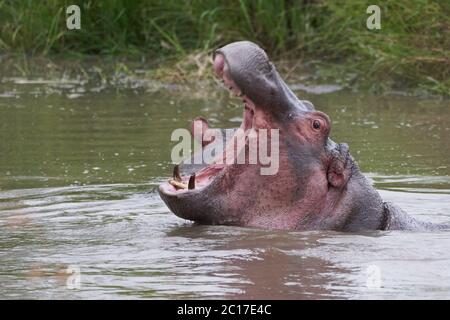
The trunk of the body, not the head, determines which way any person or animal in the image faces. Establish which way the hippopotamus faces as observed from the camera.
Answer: facing to the left of the viewer
